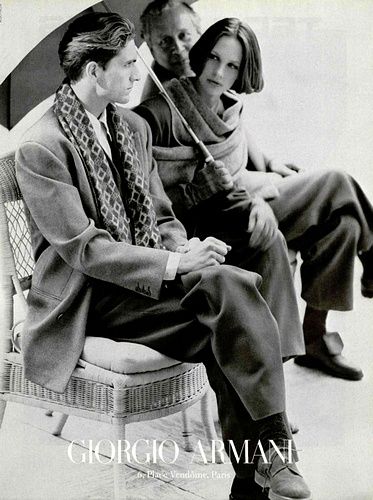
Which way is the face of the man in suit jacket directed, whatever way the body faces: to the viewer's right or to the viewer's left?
to the viewer's right

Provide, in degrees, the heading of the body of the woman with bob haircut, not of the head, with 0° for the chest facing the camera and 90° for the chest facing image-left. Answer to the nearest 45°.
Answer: approximately 315°

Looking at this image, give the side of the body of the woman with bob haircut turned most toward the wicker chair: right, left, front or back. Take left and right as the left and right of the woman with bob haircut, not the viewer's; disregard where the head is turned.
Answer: right

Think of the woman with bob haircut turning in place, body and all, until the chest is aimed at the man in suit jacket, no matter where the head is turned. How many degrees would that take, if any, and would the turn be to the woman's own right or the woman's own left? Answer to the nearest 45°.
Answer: approximately 90° to the woman's own right

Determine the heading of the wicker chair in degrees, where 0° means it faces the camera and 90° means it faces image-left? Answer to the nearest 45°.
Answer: approximately 315°
